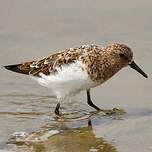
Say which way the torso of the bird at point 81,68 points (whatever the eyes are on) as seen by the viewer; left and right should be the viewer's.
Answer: facing to the right of the viewer
